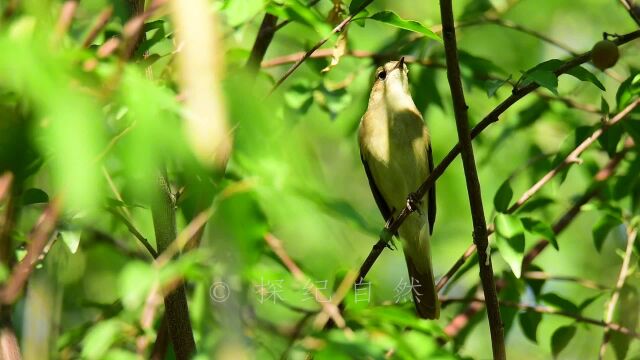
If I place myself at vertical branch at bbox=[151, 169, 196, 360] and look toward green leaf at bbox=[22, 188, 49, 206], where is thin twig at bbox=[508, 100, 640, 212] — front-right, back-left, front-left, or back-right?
back-right

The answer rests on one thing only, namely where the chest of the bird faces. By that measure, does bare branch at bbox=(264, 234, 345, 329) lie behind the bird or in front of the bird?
in front

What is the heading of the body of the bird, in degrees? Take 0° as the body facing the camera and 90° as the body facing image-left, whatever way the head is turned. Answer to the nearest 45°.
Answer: approximately 0°
